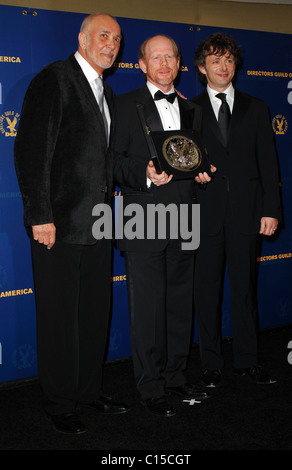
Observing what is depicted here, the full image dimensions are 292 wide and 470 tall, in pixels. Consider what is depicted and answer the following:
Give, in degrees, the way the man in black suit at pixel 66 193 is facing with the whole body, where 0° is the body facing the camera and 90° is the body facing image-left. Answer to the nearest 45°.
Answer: approximately 315°

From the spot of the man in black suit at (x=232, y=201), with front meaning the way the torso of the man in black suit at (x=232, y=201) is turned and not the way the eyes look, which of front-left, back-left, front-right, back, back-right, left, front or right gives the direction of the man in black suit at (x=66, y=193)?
front-right

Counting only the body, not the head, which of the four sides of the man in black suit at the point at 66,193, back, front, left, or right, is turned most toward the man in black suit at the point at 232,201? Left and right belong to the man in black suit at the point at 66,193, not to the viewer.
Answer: left

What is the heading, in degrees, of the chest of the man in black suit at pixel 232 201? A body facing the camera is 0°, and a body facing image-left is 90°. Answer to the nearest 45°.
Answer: approximately 0°

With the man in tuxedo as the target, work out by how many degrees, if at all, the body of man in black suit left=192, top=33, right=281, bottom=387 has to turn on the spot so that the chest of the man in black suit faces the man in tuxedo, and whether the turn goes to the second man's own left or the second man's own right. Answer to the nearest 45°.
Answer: approximately 45° to the second man's own right

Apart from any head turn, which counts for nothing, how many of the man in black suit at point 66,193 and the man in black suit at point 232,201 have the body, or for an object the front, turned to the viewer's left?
0
